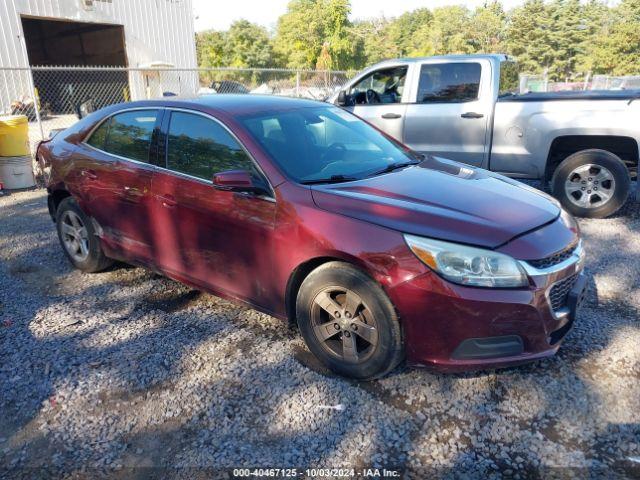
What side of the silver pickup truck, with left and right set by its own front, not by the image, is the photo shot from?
left

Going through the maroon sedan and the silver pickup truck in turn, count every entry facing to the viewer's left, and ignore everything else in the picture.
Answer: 1

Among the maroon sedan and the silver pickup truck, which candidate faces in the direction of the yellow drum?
the silver pickup truck

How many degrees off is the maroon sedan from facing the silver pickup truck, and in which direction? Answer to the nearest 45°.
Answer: approximately 90° to its left

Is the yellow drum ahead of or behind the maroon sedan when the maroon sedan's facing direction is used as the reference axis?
behind

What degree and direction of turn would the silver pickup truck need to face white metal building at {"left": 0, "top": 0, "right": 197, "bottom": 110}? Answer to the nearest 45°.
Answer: approximately 45° to its right

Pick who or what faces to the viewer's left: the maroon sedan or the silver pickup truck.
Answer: the silver pickup truck

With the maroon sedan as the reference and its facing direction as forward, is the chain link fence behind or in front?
behind

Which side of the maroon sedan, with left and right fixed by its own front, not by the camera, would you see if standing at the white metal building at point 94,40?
back

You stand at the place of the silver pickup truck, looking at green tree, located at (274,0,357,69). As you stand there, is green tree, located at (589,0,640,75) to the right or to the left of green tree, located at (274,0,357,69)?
right

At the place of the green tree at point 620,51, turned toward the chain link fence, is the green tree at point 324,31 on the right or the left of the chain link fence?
right

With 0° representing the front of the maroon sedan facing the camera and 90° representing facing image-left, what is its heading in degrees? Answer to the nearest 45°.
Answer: approximately 315°

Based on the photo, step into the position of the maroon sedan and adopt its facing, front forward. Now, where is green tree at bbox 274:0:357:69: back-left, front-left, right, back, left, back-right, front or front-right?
back-left

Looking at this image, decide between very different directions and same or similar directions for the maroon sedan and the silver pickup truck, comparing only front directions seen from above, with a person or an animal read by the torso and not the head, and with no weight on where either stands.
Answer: very different directions

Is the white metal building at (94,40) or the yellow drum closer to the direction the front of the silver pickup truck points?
the yellow drum
